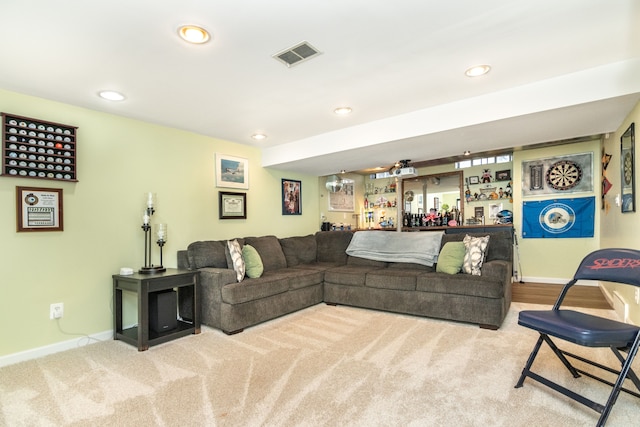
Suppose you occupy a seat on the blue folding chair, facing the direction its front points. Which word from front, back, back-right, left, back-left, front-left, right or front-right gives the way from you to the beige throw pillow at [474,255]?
right

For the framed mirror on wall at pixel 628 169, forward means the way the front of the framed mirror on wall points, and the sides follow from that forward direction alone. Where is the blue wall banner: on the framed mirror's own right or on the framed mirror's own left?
on the framed mirror's own right

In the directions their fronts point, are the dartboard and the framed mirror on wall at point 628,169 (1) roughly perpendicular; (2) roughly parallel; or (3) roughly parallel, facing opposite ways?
roughly perpendicular

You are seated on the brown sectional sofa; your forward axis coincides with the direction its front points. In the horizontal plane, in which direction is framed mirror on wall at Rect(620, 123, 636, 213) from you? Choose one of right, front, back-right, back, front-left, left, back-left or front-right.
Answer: left

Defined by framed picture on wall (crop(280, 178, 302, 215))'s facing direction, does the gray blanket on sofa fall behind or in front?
in front

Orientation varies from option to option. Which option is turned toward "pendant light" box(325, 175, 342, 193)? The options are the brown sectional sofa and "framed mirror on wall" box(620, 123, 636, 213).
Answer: the framed mirror on wall

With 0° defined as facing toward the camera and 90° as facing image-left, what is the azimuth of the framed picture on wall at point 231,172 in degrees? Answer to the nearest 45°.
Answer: approximately 315°

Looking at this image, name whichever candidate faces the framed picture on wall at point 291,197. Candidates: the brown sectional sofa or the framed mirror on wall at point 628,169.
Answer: the framed mirror on wall at point 628,169

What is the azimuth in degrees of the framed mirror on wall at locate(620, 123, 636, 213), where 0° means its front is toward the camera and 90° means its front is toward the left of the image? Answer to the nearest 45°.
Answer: approximately 90°

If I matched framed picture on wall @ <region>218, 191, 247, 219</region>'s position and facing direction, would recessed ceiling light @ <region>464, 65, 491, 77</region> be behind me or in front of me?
in front
